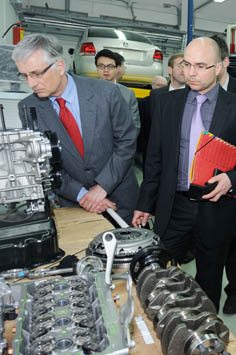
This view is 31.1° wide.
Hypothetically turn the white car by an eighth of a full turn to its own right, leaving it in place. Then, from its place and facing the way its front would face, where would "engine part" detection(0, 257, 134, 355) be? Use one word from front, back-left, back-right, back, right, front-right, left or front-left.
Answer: back-right

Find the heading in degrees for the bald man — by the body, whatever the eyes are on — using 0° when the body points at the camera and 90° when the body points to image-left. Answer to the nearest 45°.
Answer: approximately 45°

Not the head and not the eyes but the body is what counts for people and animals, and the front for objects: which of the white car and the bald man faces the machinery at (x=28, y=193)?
the bald man

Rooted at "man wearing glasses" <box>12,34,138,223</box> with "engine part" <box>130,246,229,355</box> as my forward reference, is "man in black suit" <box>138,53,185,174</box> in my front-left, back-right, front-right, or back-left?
back-left

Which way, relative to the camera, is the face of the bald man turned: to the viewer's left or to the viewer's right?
to the viewer's left

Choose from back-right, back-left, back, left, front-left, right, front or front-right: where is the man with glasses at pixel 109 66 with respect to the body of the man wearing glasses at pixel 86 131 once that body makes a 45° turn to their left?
back

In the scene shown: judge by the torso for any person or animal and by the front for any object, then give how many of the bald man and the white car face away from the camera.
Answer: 1

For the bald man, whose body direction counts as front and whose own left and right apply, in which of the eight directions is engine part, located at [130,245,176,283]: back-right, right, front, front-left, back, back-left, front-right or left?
front-left

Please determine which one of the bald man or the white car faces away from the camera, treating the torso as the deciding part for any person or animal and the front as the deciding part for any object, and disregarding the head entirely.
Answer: the white car

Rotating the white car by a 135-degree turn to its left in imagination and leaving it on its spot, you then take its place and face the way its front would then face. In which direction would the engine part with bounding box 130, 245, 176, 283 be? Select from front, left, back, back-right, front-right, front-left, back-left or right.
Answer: front-left

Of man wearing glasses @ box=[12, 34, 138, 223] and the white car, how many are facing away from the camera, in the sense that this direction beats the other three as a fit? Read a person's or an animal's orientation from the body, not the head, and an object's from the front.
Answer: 1

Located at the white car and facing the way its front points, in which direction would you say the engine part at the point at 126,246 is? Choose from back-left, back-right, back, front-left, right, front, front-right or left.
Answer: back

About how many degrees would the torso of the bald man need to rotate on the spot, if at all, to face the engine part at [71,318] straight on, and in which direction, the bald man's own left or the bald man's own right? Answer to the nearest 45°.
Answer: approximately 45° to the bald man's own left

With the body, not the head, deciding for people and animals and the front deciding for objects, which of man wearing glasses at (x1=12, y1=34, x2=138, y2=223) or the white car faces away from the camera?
the white car

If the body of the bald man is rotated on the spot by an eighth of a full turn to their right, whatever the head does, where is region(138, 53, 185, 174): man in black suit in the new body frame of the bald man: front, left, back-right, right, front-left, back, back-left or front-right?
right
